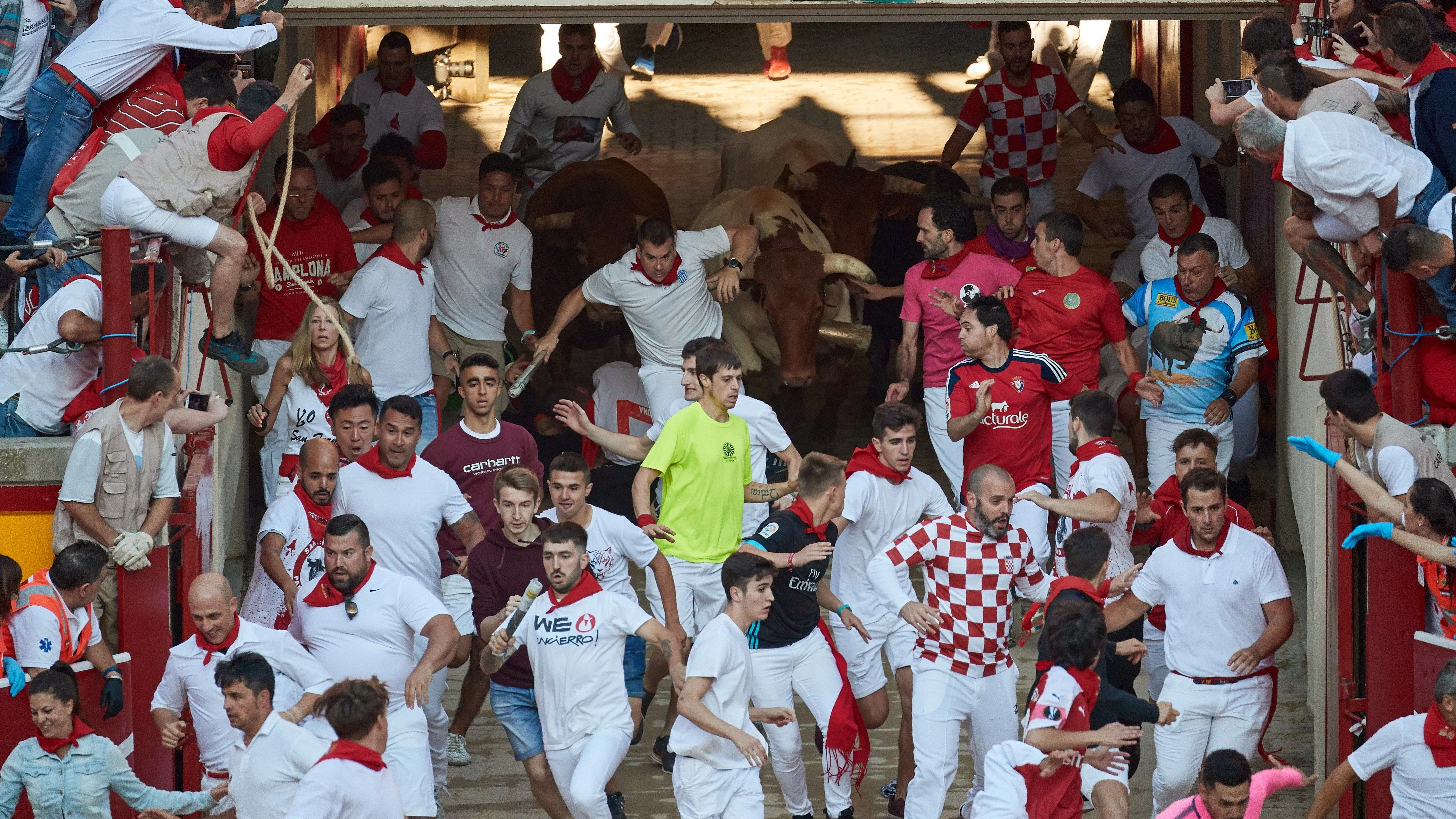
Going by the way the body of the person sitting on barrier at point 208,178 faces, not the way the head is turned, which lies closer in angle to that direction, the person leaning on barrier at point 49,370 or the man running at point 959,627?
the man running

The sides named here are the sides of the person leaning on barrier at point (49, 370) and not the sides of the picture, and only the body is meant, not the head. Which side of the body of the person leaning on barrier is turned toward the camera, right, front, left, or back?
right

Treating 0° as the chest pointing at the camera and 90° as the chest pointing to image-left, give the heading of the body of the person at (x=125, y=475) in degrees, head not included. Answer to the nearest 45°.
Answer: approximately 315°

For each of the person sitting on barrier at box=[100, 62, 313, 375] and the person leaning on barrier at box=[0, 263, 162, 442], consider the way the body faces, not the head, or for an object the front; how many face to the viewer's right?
2

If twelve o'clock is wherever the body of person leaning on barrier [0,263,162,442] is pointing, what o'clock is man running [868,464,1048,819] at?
The man running is roughly at 1 o'clock from the person leaning on barrier.

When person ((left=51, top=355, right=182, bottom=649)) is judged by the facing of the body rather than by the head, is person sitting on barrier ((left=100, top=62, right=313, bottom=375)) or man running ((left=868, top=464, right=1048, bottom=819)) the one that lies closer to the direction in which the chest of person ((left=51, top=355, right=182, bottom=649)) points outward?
the man running

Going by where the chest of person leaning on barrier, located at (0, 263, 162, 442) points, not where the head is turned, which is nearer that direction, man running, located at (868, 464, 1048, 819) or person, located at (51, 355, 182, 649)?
the man running

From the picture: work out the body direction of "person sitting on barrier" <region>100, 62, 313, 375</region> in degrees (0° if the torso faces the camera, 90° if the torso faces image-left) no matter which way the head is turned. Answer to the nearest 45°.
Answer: approximately 270°
